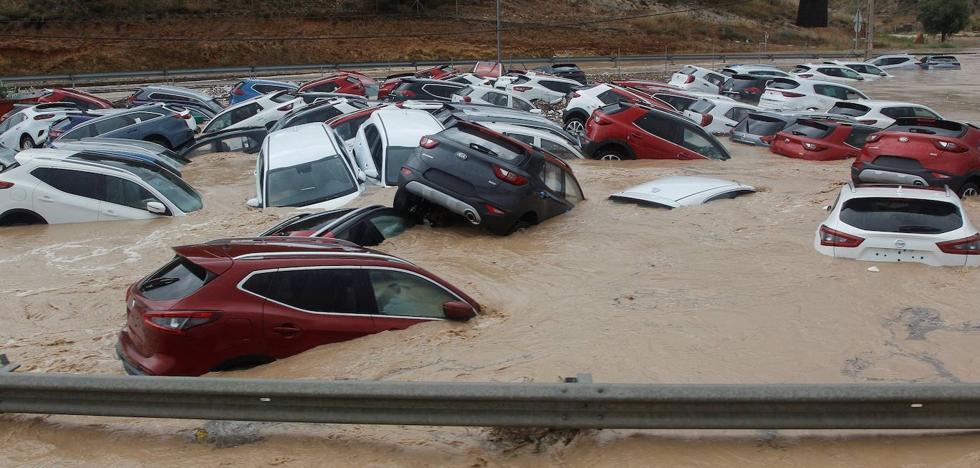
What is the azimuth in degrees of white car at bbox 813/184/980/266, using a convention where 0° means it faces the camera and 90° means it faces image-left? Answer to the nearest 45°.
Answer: approximately 180°

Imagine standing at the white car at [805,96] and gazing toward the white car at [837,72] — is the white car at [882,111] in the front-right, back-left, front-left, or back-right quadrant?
back-right

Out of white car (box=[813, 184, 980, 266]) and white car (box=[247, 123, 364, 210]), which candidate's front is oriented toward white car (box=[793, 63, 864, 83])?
white car (box=[813, 184, 980, 266])

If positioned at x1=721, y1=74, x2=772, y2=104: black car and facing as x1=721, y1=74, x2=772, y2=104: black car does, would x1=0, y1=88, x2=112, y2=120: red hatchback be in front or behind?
behind

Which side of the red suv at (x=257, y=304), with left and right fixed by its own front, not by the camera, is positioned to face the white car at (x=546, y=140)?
front

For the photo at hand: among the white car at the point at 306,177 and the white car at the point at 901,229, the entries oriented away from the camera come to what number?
1

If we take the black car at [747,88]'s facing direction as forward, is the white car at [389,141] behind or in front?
behind

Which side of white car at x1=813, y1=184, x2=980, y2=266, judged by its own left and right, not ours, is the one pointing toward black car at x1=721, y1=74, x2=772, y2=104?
front

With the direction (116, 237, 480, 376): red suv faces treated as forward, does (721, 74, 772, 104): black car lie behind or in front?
in front

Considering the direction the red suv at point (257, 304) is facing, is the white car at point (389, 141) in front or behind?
in front

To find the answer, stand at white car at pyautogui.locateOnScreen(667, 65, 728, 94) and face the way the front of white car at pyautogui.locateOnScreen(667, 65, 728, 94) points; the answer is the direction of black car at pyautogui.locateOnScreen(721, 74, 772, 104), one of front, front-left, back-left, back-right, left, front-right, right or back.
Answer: right

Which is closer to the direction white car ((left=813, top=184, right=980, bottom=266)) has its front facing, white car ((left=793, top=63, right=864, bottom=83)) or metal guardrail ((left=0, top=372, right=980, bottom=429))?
the white car

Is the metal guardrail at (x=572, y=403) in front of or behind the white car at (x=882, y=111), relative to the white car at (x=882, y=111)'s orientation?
behind

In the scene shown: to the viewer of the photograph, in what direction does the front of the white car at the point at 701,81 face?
facing away from the viewer and to the right of the viewer

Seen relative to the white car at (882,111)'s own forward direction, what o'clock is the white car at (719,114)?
the white car at (719,114) is roughly at 8 o'clock from the white car at (882,111).
